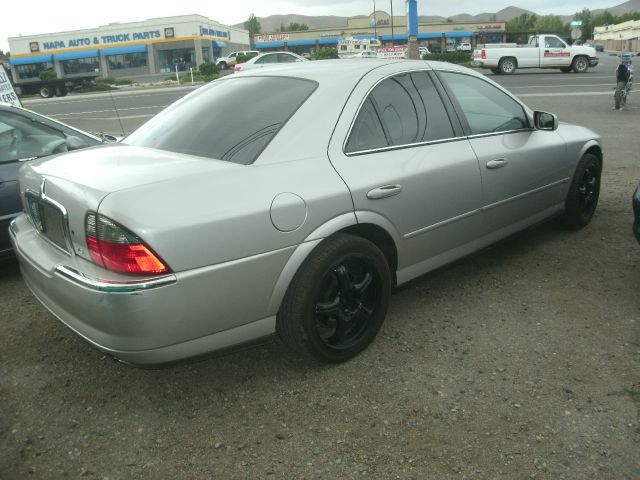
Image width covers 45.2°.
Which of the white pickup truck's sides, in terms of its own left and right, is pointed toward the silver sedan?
right

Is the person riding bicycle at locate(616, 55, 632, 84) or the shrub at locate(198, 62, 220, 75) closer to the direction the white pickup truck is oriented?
the person riding bicycle

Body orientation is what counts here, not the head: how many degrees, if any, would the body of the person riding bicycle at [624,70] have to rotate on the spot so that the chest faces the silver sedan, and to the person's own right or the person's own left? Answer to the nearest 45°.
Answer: approximately 180°

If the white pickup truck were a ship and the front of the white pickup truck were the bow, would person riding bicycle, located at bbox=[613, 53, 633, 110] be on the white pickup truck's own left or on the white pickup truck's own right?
on the white pickup truck's own right

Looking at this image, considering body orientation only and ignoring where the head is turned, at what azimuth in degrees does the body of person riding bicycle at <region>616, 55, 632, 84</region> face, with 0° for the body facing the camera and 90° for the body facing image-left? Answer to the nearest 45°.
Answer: approximately 180°

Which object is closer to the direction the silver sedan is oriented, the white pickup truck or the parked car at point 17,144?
the white pickup truck

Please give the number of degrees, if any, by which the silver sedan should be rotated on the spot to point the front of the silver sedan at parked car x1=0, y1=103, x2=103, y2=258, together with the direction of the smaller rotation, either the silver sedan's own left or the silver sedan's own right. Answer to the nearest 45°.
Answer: approximately 90° to the silver sedan's own left

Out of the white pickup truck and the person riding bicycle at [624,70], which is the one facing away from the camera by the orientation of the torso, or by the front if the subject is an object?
the person riding bicycle

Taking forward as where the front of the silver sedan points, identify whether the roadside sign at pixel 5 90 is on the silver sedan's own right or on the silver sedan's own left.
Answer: on the silver sedan's own left

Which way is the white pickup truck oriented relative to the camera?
to the viewer's right

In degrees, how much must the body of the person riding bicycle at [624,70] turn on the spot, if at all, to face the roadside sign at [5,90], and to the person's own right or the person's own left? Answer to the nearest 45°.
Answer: approximately 135° to the person's own left
